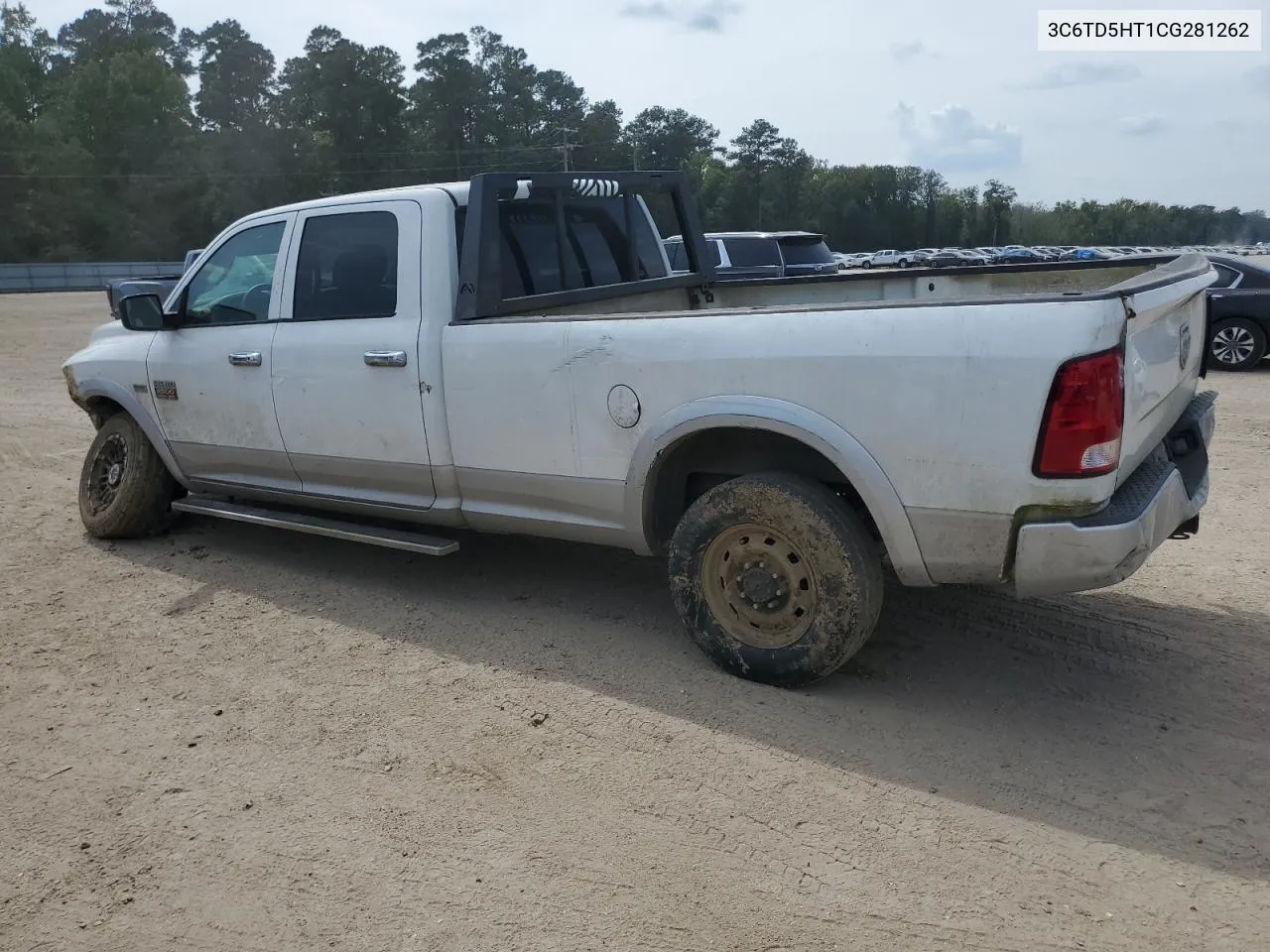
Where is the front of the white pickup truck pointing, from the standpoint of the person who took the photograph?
facing away from the viewer and to the left of the viewer
